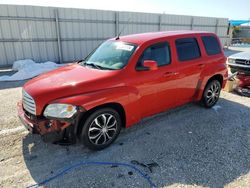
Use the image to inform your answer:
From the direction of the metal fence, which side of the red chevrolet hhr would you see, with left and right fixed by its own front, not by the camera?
right

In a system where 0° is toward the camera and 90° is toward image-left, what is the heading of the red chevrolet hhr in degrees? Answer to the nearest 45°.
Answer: approximately 45°
